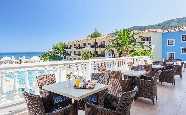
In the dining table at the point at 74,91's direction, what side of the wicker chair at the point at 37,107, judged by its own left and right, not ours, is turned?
front

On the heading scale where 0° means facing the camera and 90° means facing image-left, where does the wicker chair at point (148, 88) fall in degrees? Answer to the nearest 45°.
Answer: approximately 135°

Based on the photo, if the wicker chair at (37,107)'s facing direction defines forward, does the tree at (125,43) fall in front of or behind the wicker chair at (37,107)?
in front

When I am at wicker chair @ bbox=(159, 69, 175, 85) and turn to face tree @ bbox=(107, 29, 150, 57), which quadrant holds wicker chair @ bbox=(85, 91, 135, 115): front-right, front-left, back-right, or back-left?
back-left

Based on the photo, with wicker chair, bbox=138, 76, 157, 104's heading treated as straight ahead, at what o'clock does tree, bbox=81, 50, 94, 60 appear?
The tree is roughly at 1 o'clock from the wicker chair.

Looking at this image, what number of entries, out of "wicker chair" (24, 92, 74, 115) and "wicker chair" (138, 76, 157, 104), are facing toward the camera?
0

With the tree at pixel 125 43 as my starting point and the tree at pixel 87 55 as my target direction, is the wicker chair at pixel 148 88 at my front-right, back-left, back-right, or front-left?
back-left

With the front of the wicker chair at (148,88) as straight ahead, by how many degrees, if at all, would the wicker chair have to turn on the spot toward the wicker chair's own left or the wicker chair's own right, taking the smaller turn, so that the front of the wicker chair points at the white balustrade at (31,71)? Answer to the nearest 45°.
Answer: approximately 45° to the wicker chair's own left

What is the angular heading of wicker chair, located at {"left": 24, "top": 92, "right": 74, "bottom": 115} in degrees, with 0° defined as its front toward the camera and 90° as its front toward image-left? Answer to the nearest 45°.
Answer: approximately 225°

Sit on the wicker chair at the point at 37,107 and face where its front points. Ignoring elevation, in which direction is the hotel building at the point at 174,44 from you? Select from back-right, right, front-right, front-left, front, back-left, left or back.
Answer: front

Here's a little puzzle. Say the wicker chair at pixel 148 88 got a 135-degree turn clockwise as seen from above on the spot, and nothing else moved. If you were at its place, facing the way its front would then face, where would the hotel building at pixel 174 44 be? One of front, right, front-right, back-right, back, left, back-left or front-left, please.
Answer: left

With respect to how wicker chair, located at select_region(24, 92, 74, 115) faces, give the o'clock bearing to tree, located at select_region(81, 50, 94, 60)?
The tree is roughly at 11 o'clock from the wicker chair.

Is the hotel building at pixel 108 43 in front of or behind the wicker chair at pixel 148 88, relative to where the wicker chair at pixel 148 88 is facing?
in front
